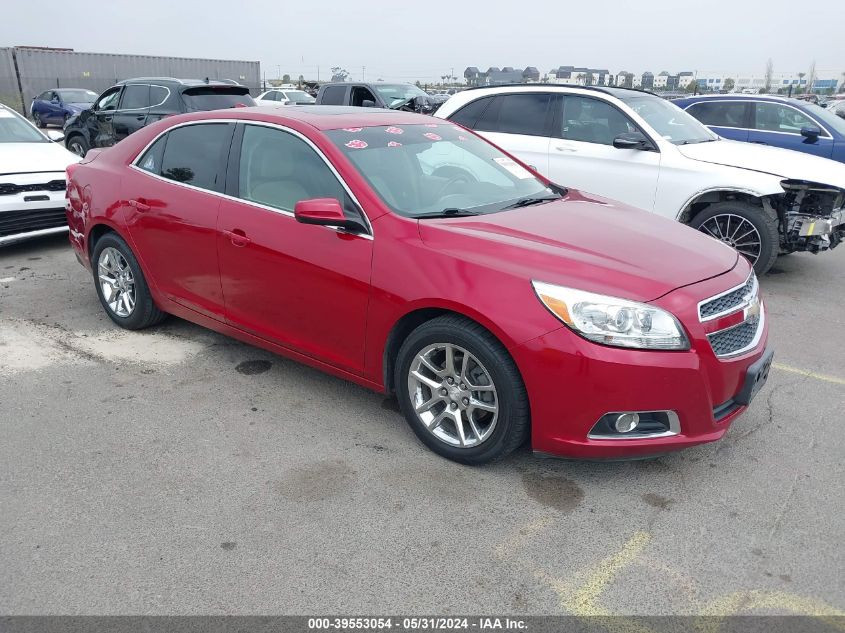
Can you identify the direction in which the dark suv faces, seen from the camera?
facing away from the viewer and to the left of the viewer

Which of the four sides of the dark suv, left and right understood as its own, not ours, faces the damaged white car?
back

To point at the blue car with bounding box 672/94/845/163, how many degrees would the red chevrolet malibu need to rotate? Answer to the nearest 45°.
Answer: approximately 90° to its left

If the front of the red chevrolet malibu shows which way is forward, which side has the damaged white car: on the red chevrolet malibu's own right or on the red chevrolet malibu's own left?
on the red chevrolet malibu's own left

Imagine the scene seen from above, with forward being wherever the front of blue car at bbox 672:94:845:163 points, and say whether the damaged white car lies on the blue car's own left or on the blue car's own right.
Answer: on the blue car's own right

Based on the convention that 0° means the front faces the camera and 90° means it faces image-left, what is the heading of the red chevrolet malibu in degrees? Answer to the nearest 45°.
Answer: approximately 315°

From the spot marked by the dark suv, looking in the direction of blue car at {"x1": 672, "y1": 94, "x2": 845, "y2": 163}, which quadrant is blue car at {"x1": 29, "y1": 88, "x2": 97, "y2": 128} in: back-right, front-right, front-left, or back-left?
back-left

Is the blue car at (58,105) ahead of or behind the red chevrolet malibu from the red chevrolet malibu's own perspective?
behind

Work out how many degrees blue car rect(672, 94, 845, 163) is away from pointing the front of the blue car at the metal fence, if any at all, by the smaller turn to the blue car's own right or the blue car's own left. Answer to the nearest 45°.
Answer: approximately 180°

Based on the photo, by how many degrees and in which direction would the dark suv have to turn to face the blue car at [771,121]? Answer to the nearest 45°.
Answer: approximately 180°

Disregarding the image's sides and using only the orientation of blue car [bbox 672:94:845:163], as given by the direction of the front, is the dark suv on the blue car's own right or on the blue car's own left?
on the blue car's own right

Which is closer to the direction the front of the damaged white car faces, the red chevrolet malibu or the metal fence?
the red chevrolet malibu
